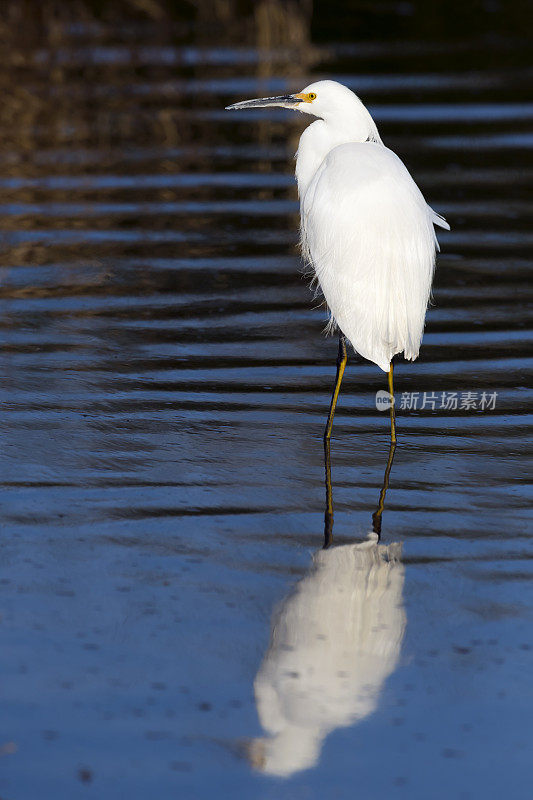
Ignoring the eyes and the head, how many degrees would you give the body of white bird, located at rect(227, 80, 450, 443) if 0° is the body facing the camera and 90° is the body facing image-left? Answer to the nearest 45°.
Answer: approximately 135°
